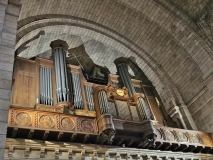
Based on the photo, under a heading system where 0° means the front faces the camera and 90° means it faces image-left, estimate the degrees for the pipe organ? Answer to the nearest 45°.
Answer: approximately 315°
